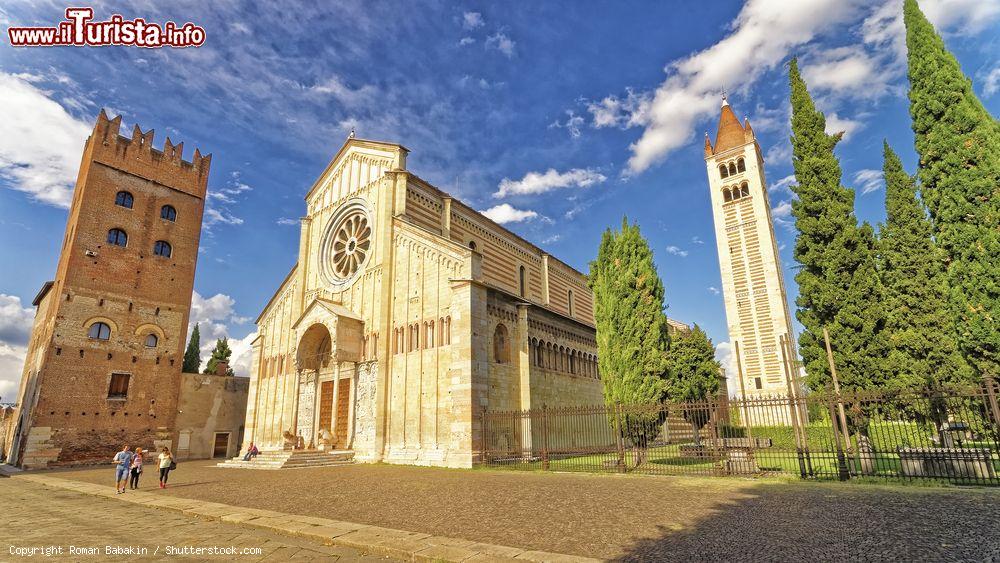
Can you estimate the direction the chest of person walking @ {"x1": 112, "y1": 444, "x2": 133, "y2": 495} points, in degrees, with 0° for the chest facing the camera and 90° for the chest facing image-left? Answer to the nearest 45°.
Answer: approximately 0°

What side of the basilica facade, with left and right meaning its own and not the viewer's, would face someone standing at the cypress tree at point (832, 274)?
left

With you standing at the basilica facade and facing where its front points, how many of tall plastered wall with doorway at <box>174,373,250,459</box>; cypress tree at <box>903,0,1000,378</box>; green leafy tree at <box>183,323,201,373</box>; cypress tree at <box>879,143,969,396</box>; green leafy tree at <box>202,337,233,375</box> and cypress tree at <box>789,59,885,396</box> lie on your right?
3

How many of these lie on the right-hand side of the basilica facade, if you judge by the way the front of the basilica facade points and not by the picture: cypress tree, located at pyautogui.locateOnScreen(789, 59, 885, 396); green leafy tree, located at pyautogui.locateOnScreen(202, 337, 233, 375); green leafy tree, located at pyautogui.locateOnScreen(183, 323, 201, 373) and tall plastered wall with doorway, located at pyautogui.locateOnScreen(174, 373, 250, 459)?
3

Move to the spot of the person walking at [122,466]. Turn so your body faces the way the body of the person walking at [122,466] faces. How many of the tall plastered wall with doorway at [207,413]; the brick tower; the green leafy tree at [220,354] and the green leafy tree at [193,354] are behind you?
4

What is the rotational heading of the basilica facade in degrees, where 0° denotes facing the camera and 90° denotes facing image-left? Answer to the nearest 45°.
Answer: approximately 45°

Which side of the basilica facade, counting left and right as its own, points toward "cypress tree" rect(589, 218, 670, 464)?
left

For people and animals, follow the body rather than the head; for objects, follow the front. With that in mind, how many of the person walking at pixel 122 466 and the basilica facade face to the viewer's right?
0

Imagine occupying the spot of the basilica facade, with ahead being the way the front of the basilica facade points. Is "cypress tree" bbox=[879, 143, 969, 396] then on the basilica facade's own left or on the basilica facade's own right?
on the basilica facade's own left

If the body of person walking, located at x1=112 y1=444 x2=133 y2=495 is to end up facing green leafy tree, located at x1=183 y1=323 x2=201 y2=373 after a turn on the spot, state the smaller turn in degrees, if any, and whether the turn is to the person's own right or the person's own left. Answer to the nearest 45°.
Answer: approximately 180°

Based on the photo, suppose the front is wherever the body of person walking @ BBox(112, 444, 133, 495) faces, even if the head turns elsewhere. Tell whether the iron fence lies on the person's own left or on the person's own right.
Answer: on the person's own left

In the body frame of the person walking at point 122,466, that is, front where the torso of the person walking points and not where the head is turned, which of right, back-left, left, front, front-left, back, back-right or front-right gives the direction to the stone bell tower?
left
